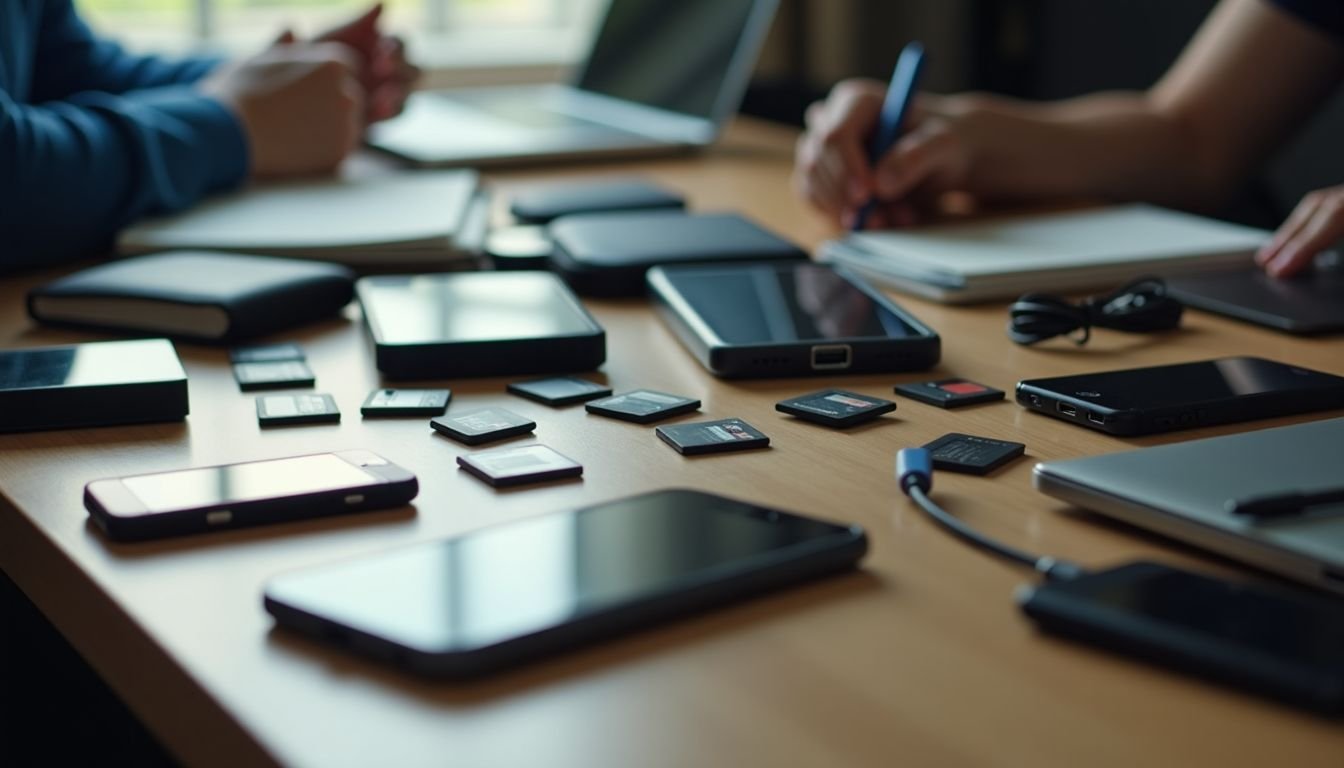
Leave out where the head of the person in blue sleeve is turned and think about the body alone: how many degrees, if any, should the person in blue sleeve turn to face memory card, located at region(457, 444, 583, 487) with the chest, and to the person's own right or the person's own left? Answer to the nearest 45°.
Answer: approximately 90° to the person's own right

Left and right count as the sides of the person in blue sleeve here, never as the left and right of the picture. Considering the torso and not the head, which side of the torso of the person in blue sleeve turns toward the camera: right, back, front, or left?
right

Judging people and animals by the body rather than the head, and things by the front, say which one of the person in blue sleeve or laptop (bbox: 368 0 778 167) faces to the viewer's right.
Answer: the person in blue sleeve

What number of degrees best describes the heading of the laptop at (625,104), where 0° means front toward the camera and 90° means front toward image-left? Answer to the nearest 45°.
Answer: approximately 45°

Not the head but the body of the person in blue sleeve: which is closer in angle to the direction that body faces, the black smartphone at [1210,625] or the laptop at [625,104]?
the laptop

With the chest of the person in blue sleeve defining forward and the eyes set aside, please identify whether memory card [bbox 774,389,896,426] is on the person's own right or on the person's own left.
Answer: on the person's own right

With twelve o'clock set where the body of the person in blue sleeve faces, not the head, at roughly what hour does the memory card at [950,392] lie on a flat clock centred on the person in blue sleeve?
The memory card is roughly at 2 o'clock from the person in blue sleeve.

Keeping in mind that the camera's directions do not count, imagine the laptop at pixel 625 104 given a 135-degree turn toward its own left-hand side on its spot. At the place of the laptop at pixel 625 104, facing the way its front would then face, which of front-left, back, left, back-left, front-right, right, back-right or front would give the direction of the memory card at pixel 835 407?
right

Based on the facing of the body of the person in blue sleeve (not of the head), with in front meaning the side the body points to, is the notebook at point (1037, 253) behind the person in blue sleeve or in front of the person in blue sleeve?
in front

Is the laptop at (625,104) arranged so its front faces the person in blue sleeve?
yes

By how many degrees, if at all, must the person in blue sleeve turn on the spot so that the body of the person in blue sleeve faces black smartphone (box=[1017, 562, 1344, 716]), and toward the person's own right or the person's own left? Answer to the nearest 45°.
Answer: approximately 90° to the person's own right

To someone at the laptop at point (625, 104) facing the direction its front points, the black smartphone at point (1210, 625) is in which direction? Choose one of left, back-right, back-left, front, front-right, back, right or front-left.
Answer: front-left

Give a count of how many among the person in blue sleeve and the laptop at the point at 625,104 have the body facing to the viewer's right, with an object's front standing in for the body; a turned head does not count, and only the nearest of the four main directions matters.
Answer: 1

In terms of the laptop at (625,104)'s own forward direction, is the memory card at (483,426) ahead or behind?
ahead

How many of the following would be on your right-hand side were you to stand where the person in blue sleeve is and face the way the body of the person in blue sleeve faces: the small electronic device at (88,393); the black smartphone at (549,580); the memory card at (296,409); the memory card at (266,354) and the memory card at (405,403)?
5
